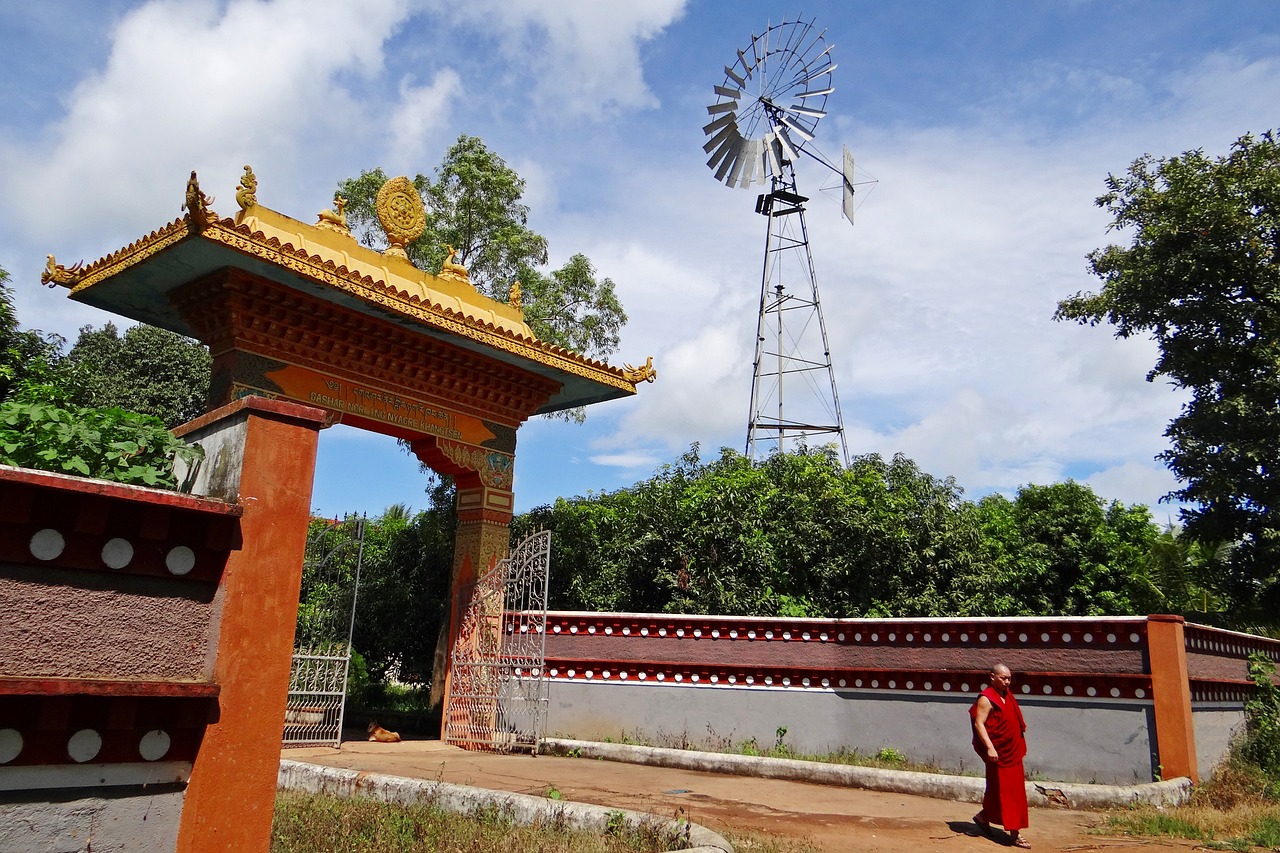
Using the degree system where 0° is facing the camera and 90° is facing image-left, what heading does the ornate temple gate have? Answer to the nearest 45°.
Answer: approximately 315°

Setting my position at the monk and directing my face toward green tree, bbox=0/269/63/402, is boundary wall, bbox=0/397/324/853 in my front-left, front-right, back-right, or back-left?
front-left

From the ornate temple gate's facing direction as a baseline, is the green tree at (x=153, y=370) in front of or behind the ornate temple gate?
behind

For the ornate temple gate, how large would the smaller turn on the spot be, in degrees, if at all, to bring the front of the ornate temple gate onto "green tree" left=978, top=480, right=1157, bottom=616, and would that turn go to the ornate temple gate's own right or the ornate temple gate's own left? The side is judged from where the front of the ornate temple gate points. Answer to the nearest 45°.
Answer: approximately 45° to the ornate temple gate's own left

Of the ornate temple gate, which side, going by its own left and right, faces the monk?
front

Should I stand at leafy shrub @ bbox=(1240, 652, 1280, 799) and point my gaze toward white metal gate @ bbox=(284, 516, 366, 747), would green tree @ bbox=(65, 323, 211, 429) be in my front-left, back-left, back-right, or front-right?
front-right

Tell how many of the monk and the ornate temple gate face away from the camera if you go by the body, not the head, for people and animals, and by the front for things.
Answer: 0

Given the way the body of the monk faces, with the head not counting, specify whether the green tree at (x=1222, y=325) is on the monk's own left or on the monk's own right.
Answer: on the monk's own left

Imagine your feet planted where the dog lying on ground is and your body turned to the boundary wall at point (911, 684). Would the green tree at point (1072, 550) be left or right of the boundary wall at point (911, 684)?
left

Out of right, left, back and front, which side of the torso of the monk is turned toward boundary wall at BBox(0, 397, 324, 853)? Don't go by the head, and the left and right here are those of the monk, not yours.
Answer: right

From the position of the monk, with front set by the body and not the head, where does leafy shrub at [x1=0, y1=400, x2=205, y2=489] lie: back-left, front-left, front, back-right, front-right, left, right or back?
right

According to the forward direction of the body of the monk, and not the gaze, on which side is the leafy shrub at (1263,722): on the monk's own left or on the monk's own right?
on the monk's own left
